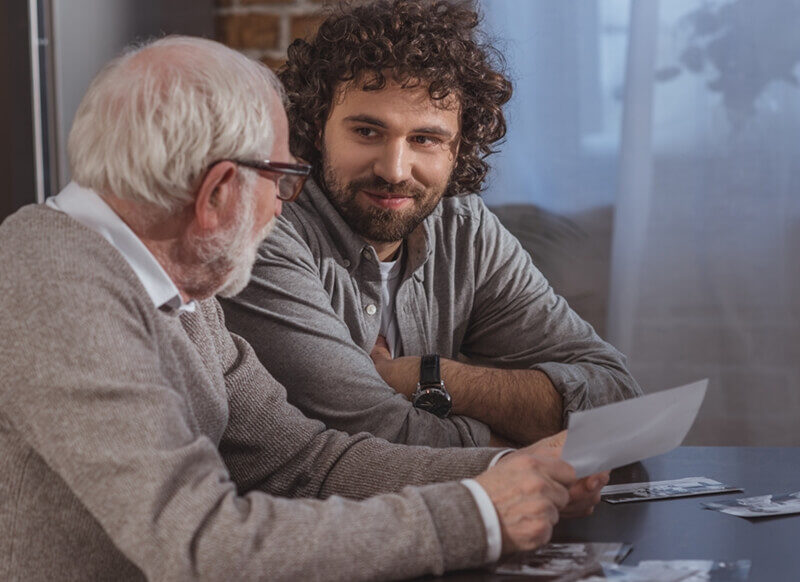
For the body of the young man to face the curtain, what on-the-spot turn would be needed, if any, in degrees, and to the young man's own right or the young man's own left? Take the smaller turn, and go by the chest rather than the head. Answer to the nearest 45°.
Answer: approximately 135° to the young man's own left

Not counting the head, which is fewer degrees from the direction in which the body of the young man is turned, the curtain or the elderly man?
the elderly man

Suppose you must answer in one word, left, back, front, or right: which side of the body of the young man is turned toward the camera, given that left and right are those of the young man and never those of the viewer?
front

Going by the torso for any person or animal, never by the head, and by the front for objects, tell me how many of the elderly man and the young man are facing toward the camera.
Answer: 1

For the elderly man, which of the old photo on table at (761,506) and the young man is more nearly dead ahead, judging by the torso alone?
the old photo on table

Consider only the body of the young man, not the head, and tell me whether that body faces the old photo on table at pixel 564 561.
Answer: yes

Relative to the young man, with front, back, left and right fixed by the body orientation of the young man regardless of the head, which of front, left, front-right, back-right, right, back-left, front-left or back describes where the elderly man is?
front

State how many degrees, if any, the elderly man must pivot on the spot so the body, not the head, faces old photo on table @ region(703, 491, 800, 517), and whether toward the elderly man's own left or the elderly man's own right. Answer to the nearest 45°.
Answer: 0° — they already face it

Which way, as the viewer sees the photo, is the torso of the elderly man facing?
to the viewer's right

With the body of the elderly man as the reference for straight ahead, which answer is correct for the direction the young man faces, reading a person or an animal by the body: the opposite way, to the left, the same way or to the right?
to the right

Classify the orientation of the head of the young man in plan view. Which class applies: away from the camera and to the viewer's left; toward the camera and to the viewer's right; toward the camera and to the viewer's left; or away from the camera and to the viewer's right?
toward the camera and to the viewer's left

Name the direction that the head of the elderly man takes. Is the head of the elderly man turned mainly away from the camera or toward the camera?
away from the camera

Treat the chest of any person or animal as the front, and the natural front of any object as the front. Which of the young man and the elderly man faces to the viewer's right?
the elderly man
